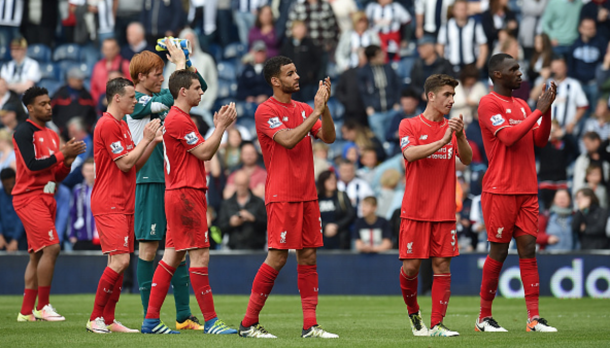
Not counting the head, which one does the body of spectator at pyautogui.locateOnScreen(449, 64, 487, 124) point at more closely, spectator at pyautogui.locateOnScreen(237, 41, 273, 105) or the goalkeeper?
the goalkeeper

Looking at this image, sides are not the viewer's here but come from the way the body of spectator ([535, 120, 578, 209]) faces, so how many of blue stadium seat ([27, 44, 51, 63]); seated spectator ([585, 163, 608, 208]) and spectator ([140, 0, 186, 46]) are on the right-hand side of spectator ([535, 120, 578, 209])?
2

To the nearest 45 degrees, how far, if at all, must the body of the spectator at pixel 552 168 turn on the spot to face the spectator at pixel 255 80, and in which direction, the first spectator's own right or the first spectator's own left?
approximately 90° to the first spectator's own right

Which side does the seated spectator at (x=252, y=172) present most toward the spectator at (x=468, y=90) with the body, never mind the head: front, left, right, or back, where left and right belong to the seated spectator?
left

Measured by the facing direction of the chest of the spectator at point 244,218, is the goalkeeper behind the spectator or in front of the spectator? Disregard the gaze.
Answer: in front

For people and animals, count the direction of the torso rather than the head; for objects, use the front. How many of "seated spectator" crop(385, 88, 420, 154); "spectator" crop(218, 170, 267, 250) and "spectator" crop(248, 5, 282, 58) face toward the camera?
3
